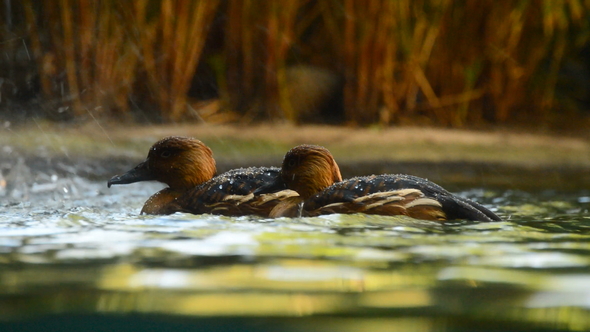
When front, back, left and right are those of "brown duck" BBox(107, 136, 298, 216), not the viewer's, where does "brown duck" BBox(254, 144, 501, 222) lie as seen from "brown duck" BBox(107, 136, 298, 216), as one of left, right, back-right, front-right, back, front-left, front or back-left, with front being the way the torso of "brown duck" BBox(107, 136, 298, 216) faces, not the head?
back-left

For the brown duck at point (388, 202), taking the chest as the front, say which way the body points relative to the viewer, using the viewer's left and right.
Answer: facing to the left of the viewer

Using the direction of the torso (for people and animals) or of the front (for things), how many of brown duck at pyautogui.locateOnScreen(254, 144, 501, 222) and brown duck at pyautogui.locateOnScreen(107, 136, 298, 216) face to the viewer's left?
2

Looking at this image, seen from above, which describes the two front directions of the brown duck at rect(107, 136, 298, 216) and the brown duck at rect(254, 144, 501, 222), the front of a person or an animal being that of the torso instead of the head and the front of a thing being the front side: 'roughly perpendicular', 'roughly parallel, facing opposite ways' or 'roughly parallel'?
roughly parallel

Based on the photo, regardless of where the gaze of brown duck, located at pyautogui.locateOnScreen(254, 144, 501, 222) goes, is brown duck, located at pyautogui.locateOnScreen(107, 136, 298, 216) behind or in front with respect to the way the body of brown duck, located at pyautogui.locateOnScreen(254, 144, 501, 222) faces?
in front

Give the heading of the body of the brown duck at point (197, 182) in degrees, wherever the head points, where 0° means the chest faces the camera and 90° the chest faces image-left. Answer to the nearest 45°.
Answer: approximately 90°
